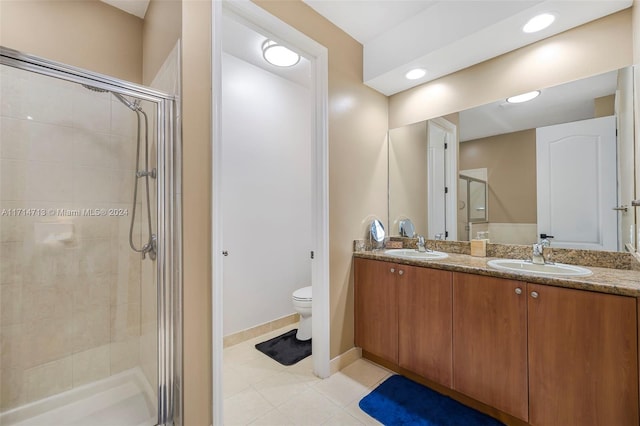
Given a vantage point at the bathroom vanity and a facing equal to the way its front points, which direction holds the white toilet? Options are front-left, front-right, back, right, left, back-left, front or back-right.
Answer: front-right

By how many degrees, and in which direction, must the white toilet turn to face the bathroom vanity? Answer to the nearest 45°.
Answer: approximately 90° to its left

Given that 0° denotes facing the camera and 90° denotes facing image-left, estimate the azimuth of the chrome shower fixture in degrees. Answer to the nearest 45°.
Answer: approximately 90°

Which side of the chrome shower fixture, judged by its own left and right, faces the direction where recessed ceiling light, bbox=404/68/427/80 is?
back

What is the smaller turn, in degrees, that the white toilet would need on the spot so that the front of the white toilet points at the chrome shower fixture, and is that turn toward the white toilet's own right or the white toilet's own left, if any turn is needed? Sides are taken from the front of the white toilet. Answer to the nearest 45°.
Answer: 0° — it already faces it

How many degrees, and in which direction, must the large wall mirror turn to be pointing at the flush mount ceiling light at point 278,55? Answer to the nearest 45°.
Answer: approximately 45° to its right

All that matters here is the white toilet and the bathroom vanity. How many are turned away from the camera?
0
